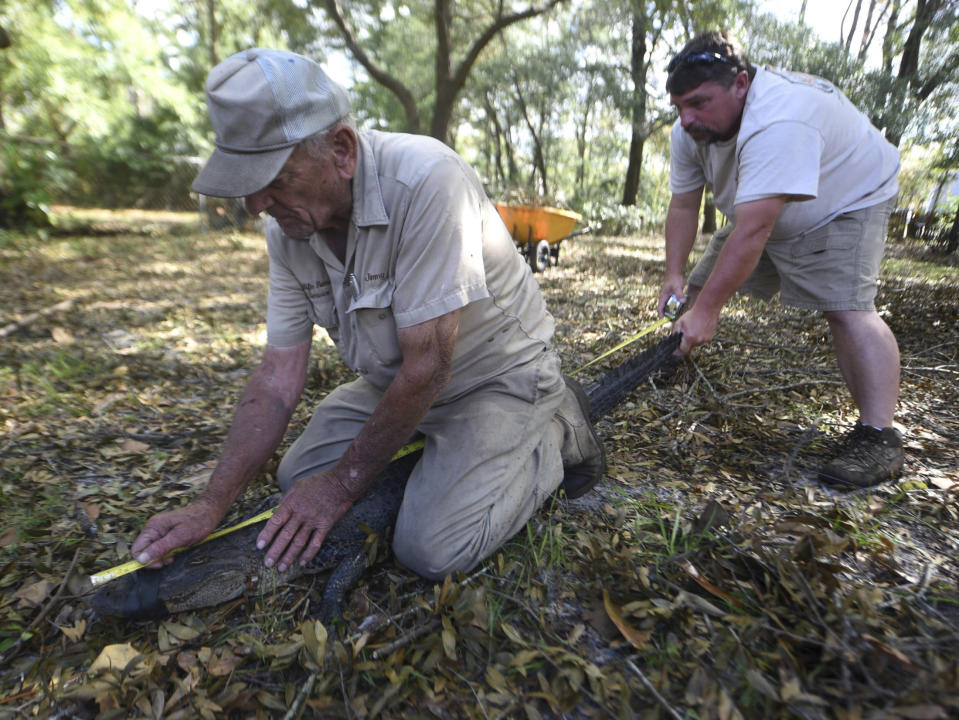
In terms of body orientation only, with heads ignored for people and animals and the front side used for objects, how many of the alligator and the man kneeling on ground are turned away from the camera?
0

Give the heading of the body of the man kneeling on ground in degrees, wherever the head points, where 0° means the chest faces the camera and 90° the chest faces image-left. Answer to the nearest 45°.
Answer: approximately 45°

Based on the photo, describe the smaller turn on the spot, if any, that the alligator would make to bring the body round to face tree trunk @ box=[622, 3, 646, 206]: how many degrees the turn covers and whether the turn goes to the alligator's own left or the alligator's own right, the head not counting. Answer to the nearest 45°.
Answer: approximately 180°

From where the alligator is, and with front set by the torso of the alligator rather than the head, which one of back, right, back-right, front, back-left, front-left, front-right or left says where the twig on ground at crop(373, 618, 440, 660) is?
left

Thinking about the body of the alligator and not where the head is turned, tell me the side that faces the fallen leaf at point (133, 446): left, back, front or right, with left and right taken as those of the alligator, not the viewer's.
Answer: right

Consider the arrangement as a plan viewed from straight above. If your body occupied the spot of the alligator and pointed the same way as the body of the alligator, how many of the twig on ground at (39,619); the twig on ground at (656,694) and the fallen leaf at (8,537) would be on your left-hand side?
1

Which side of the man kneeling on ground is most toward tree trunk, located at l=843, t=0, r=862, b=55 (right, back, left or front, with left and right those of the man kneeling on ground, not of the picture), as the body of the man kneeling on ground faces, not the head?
back

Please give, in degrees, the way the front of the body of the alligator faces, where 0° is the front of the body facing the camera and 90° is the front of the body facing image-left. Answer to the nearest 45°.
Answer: approximately 45°

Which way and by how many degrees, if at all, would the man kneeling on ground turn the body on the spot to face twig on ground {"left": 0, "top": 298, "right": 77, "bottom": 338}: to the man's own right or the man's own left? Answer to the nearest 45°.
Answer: approximately 90° to the man's own right

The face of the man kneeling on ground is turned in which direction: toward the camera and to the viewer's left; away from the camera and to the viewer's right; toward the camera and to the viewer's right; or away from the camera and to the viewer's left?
toward the camera and to the viewer's left
